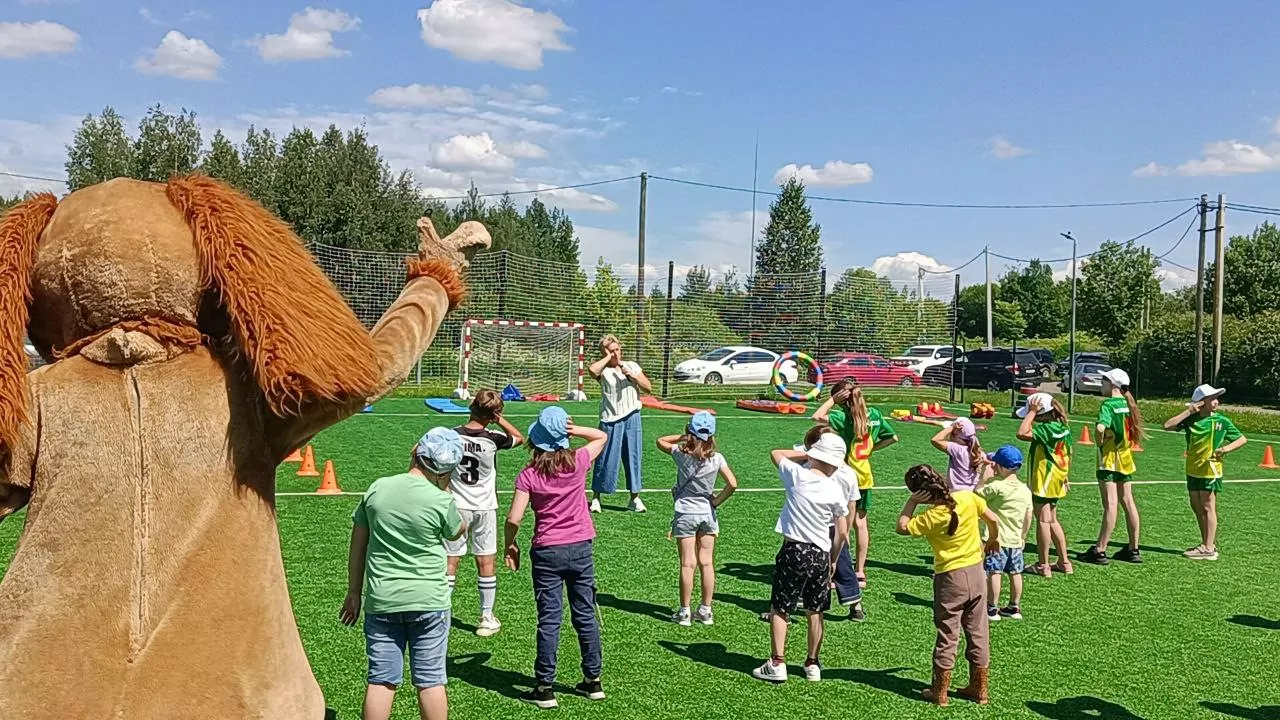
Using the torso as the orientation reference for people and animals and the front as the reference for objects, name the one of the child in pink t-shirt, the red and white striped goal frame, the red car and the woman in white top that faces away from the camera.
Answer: the child in pink t-shirt

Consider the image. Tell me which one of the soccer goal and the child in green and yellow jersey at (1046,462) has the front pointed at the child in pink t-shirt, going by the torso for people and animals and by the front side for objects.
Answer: the soccer goal

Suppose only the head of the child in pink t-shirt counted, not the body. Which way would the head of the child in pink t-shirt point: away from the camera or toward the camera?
away from the camera

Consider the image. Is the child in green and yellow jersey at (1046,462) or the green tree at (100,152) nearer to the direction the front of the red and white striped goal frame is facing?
the child in green and yellow jersey

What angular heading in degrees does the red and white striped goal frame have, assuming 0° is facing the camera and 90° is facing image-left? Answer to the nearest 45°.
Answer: approximately 0°

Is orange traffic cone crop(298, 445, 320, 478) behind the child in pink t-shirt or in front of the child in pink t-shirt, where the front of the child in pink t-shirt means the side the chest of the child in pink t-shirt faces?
in front

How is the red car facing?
to the viewer's right

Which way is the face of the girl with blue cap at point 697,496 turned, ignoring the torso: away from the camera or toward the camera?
away from the camera
